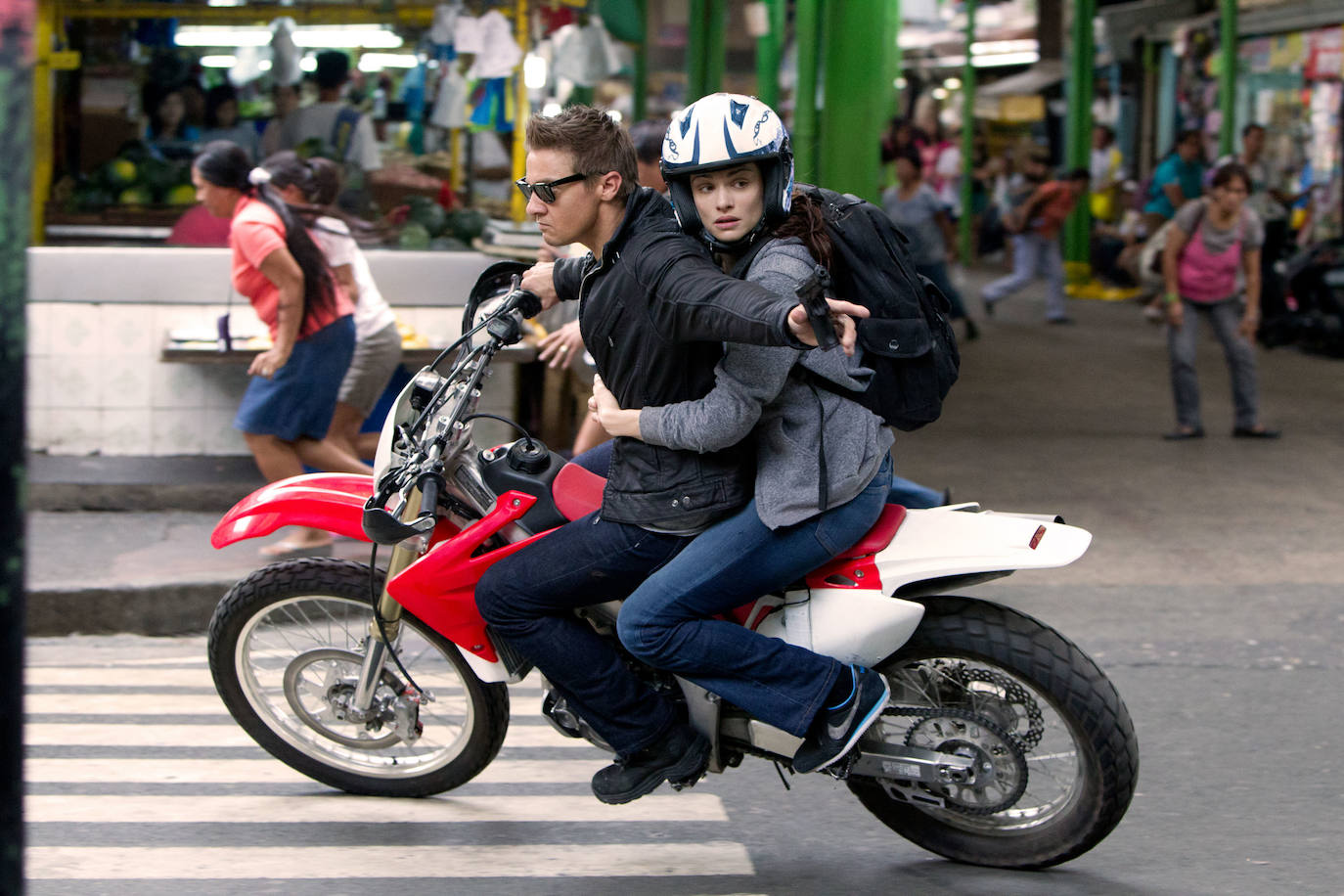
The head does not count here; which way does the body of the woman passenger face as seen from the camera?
to the viewer's left

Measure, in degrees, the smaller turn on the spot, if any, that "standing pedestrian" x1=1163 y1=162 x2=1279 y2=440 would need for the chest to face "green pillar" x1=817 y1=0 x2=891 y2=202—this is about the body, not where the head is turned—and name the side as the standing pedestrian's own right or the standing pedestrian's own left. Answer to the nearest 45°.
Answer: approximately 45° to the standing pedestrian's own right

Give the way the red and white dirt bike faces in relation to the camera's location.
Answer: facing to the left of the viewer

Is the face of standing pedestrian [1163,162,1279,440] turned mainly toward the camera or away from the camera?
toward the camera

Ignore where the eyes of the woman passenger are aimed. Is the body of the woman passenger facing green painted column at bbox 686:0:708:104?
no

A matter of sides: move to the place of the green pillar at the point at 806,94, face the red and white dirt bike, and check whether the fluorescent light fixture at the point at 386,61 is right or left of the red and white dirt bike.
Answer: right

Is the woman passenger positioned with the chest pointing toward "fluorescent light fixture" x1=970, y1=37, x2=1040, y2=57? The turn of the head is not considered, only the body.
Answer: no

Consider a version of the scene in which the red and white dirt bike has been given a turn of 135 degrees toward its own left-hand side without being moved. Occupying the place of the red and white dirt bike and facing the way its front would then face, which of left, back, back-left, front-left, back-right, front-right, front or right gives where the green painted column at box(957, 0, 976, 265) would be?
back-left

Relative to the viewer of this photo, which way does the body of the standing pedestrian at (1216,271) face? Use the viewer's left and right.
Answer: facing the viewer

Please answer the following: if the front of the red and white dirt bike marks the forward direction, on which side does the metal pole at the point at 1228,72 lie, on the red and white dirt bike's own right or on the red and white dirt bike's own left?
on the red and white dirt bike's own right

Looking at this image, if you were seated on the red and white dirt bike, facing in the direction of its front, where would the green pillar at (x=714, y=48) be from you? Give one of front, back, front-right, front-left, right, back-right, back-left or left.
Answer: right
